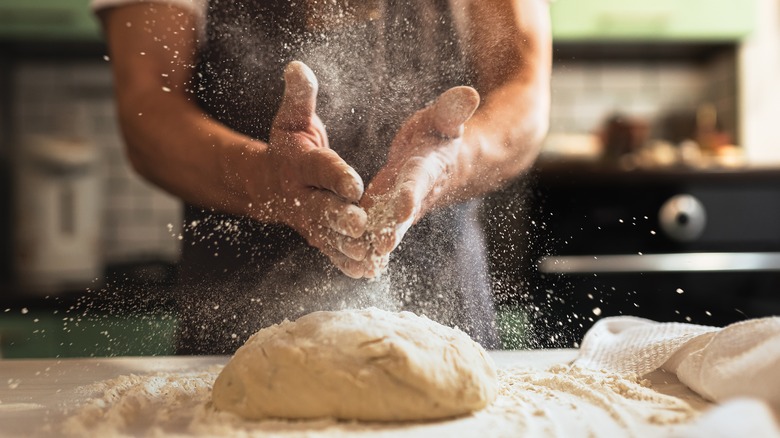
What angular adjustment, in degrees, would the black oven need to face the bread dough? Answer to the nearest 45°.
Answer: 0° — it already faces it

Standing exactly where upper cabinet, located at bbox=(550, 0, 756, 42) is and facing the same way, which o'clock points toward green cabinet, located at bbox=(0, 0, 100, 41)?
The green cabinet is roughly at 2 o'clock from the upper cabinet.

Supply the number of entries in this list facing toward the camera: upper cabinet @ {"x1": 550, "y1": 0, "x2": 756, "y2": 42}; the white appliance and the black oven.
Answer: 3

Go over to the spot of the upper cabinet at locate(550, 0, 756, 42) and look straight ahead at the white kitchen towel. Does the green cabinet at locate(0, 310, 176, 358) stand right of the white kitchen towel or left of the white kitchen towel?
right

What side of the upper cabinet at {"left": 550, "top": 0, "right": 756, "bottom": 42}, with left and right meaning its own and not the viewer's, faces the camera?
front

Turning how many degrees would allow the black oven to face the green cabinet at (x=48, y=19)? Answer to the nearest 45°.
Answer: approximately 90° to its right

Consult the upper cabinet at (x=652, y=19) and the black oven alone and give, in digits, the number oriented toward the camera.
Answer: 2

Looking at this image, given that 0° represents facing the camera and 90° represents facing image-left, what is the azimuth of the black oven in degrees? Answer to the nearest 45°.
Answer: approximately 0°

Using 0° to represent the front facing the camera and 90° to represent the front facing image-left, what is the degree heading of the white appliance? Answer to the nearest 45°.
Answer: approximately 0°
